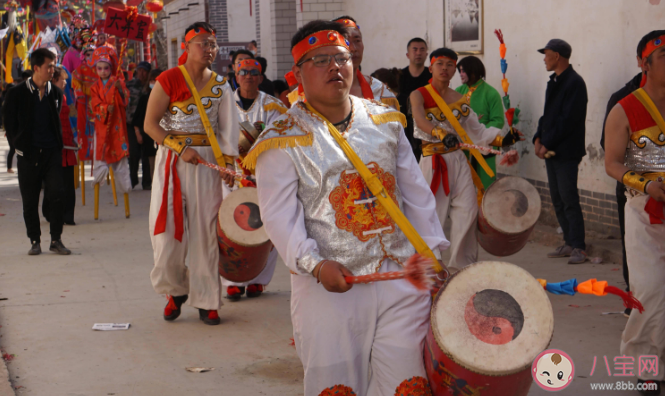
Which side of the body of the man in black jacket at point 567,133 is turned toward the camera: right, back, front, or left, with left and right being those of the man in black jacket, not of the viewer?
left

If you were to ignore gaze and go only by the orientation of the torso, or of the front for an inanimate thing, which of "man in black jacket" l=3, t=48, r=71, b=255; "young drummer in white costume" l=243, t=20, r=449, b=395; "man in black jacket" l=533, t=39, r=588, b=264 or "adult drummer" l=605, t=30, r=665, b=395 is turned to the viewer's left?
"man in black jacket" l=533, t=39, r=588, b=264

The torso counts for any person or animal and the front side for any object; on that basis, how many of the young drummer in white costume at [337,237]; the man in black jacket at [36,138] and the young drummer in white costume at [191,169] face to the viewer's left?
0

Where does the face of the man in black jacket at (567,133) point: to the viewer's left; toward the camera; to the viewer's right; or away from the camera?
to the viewer's left

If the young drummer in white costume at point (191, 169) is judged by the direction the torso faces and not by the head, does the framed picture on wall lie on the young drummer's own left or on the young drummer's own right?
on the young drummer's own left

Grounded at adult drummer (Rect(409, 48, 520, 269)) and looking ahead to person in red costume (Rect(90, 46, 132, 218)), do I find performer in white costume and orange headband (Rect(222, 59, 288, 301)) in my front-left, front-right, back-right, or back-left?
front-left

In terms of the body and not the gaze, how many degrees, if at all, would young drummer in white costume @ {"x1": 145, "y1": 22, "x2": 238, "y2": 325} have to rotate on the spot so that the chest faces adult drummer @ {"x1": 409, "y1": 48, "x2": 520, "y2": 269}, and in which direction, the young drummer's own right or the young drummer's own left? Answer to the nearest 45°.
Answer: approximately 45° to the young drummer's own left

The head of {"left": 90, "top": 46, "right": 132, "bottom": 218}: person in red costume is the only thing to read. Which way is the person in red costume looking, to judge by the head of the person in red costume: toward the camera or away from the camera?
toward the camera

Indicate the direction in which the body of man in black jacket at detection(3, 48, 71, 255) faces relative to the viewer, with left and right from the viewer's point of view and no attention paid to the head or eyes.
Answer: facing the viewer and to the right of the viewer

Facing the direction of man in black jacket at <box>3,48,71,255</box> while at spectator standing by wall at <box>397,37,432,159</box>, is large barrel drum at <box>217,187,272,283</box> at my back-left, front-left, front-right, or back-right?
front-left

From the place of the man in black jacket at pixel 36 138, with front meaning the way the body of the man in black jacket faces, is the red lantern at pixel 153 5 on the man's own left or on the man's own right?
on the man's own left
